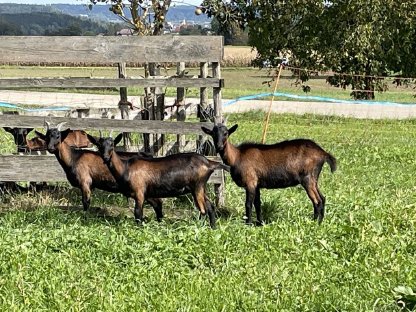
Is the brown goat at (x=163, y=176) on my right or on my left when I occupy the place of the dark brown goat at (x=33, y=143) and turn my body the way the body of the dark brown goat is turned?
on my left

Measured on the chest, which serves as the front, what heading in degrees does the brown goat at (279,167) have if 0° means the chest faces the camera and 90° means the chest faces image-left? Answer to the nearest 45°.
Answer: approximately 90°

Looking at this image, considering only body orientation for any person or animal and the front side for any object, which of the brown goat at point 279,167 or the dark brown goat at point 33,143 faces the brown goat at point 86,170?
the brown goat at point 279,167

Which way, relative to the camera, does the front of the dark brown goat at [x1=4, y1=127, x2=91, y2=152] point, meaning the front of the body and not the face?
to the viewer's left

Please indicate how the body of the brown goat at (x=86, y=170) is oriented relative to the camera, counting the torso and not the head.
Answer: to the viewer's left

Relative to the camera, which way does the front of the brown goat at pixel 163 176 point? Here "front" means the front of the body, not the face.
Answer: to the viewer's left
